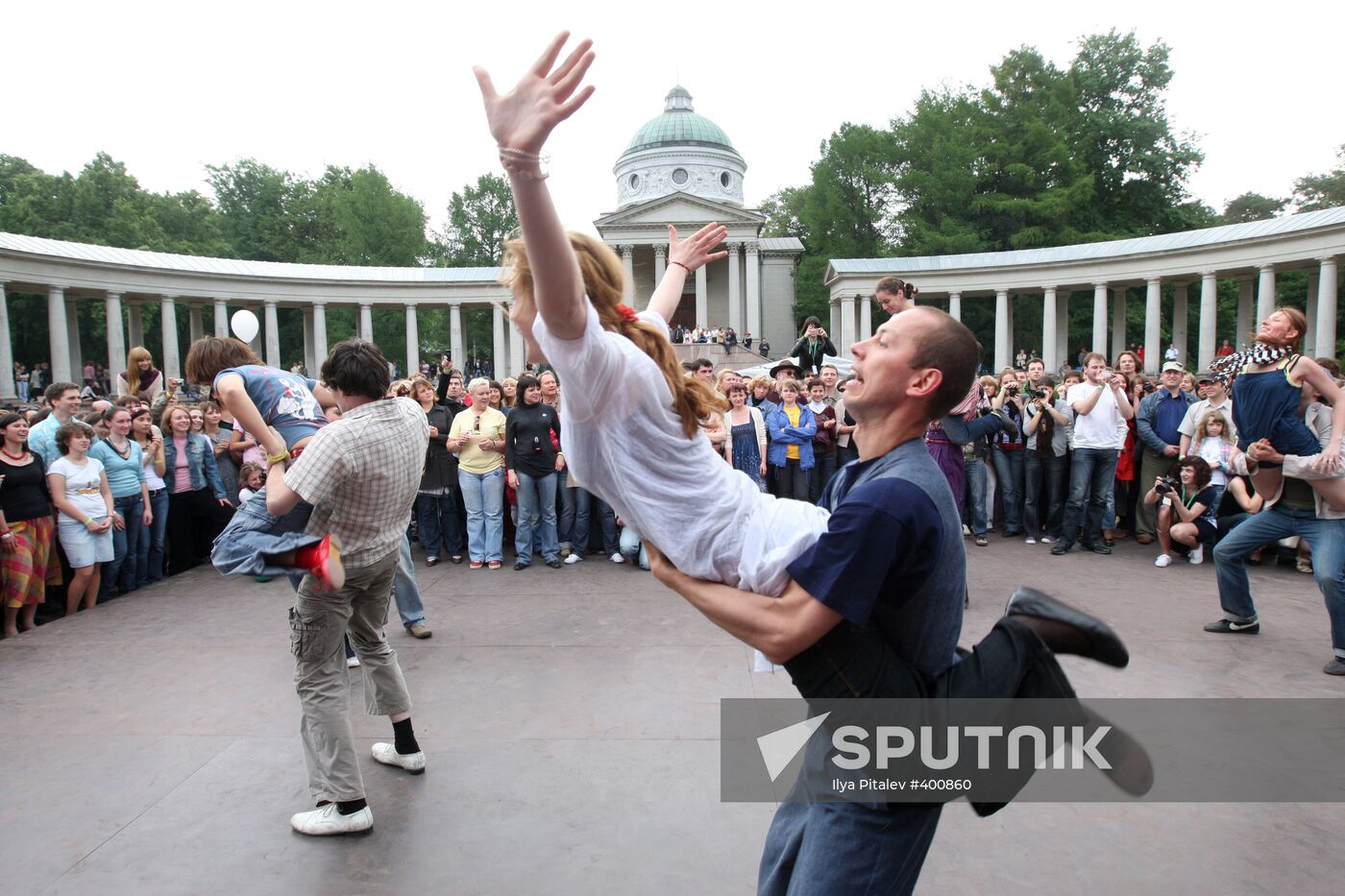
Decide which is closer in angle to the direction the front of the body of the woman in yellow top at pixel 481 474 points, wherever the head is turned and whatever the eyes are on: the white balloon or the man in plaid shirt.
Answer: the man in plaid shirt

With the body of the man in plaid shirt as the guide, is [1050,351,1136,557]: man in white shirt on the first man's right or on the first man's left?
on the first man's right

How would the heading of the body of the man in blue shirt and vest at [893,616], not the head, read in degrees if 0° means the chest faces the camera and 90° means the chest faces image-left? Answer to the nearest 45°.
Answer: approximately 90°

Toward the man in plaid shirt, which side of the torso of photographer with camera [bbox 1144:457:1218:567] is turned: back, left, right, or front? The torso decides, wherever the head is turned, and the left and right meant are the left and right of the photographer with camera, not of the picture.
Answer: front

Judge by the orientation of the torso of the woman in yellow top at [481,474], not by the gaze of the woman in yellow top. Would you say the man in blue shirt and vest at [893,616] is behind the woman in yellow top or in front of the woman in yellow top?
in front

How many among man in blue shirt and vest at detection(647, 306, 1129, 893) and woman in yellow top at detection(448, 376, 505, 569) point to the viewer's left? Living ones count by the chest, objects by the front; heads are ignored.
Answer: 1

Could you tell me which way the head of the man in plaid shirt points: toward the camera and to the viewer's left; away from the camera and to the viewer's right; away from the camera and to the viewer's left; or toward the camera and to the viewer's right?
away from the camera and to the viewer's left

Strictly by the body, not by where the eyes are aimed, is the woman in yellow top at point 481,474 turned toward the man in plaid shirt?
yes

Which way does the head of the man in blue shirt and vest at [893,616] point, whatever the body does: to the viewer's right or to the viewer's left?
to the viewer's left

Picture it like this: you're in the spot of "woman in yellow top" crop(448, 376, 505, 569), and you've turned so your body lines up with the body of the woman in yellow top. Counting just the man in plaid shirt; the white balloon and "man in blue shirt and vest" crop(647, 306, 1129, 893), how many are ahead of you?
2

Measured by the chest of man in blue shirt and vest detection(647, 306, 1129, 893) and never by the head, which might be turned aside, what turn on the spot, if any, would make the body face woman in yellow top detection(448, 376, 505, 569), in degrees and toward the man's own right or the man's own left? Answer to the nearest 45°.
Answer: approximately 45° to the man's own right

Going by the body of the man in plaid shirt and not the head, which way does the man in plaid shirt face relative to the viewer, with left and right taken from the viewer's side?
facing away from the viewer and to the left of the viewer
